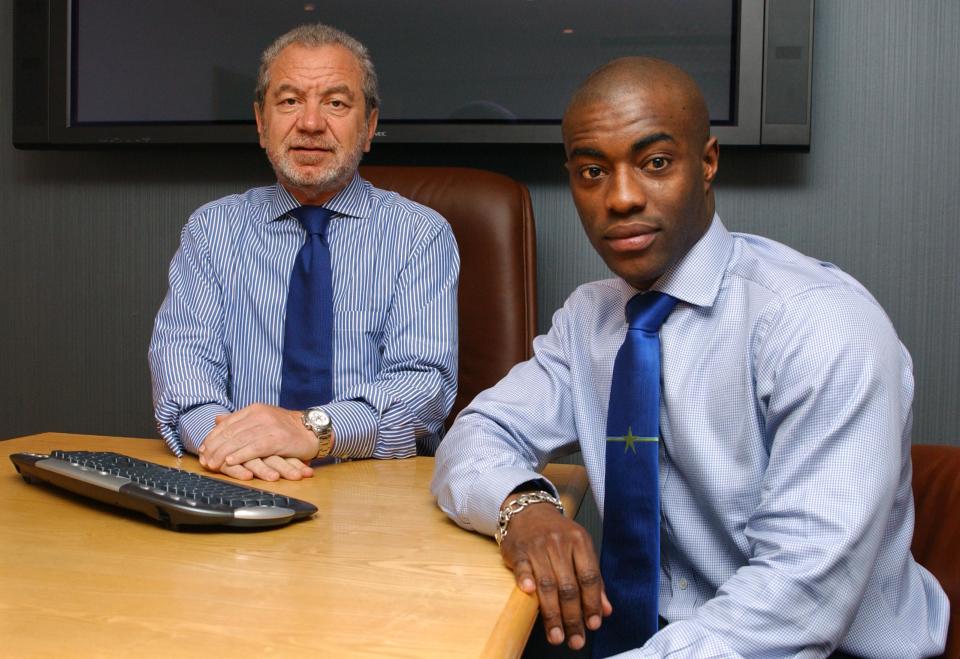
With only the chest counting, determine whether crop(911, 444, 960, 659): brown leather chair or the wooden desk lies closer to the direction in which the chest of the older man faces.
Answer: the wooden desk

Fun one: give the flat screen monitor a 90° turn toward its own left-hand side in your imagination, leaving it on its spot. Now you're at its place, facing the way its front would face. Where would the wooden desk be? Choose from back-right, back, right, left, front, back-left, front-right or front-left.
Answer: right

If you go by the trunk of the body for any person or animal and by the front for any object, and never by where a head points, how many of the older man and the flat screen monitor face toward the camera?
2

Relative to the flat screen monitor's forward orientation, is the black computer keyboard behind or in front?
in front

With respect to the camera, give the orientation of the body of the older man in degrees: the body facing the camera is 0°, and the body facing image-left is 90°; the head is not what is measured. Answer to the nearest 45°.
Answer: approximately 0°

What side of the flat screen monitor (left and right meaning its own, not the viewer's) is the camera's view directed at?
front

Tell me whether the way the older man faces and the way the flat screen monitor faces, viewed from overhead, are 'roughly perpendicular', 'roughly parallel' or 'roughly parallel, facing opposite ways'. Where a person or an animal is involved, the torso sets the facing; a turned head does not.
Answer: roughly parallel

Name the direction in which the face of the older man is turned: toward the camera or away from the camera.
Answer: toward the camera

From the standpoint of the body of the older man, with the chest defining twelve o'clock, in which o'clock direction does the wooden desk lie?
The wooden desk is roughly at 12 o'clock from the older man.
